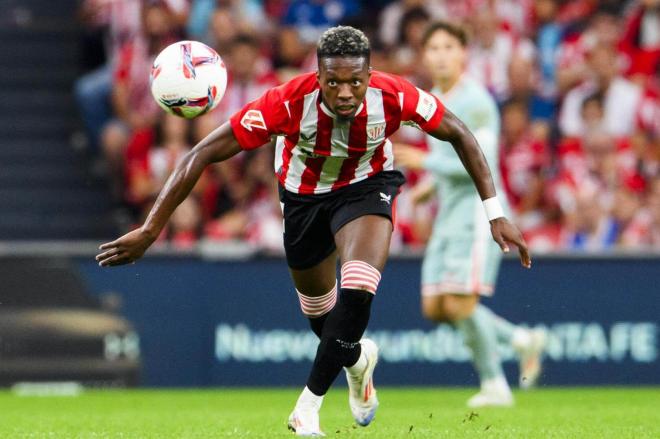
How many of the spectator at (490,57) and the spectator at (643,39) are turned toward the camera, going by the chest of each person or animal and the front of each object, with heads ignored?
2

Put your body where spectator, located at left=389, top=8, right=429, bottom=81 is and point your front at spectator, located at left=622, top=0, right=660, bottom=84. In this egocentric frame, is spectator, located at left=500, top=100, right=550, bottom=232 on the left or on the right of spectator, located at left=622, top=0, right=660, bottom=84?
right

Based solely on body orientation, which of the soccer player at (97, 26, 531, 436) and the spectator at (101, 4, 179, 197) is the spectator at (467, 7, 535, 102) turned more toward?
the soccer player

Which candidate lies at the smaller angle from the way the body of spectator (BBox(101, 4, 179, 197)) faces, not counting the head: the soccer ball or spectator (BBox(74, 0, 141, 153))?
the soccer ball

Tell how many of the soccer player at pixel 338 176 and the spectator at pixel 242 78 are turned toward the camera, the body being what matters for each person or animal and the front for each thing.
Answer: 2
